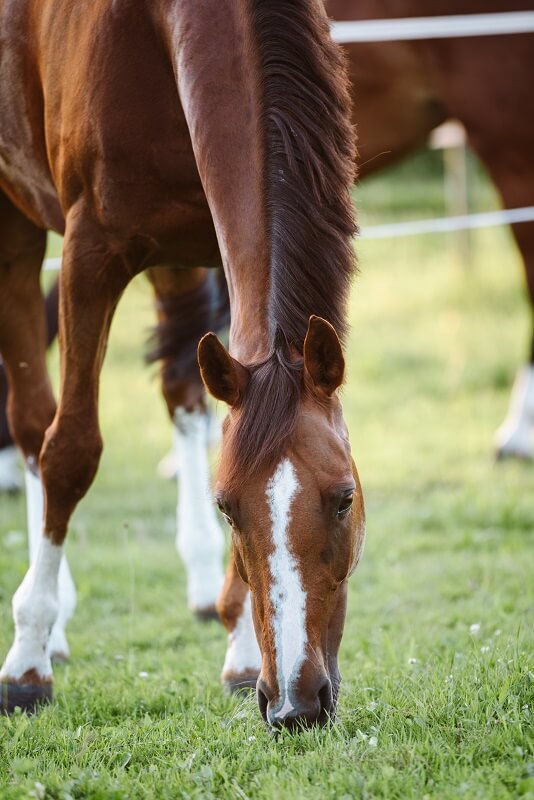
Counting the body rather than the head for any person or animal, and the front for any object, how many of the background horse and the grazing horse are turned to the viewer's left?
1

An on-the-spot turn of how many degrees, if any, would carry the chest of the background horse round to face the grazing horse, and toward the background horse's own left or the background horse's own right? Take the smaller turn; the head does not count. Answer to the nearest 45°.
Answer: approximately 90° to the background horse's own left

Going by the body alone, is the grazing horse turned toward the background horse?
no

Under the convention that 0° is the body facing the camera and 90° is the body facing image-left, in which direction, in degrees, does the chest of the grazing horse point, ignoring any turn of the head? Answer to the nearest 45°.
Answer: approximately 315°

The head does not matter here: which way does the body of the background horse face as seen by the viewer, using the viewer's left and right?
facing to the left of the viewer

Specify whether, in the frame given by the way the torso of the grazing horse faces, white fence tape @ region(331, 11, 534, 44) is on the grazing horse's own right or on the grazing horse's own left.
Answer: on the grazing horse's own left
